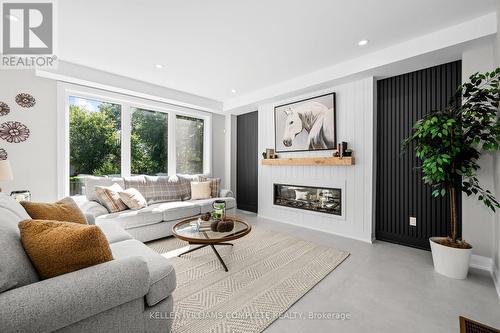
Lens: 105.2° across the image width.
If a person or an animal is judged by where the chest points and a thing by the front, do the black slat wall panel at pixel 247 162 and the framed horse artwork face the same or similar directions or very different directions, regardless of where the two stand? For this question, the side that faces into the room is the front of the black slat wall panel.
same or similar directions

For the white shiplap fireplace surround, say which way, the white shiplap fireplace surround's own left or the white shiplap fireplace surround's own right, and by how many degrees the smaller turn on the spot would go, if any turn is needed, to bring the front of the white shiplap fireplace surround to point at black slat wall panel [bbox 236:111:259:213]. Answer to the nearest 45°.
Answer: approximately 90° to the white shiplap fireplace surround's own right

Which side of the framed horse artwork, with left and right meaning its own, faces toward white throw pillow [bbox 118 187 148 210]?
front

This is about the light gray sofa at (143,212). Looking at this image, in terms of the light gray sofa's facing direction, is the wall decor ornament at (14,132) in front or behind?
behind

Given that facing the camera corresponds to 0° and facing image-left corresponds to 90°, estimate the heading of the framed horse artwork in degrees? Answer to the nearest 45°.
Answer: approximately 45°

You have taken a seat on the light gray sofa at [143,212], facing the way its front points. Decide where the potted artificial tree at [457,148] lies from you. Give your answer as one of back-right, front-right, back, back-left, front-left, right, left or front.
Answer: front

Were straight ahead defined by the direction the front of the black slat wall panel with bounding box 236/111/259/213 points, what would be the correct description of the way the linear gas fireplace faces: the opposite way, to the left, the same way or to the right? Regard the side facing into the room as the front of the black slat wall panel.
the same way

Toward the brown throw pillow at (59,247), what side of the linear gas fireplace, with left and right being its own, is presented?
front

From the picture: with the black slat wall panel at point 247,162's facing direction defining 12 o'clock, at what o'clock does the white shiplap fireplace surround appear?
The white shiplap fireplace surround is roughly at 9 o'clock from the black slat wall panel.

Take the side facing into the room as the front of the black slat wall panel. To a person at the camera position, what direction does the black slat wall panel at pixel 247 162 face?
facing the viewer and to the left of the viewer

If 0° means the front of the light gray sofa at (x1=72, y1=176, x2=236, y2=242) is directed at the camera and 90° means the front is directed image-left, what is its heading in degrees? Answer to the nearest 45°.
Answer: approximately 315°

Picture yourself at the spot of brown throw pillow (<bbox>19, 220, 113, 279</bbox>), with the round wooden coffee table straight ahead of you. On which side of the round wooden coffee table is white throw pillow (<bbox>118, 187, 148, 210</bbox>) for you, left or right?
left

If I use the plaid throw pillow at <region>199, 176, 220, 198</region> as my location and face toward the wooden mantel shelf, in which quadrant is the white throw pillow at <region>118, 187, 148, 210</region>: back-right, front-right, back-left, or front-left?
back-right

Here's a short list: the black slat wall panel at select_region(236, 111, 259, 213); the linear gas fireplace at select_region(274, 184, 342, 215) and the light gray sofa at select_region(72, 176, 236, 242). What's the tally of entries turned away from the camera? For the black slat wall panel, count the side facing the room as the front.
0

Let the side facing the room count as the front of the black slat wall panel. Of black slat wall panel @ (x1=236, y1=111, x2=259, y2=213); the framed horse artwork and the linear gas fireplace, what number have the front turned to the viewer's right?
0

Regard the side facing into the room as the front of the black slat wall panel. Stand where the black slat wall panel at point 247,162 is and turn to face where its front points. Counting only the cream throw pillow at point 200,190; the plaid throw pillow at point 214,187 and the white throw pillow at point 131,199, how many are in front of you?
3

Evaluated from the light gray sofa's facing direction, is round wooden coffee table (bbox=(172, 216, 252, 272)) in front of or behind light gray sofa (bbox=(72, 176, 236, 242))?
in front

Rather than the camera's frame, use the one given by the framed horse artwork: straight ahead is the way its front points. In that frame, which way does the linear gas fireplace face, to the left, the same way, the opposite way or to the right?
the same way
